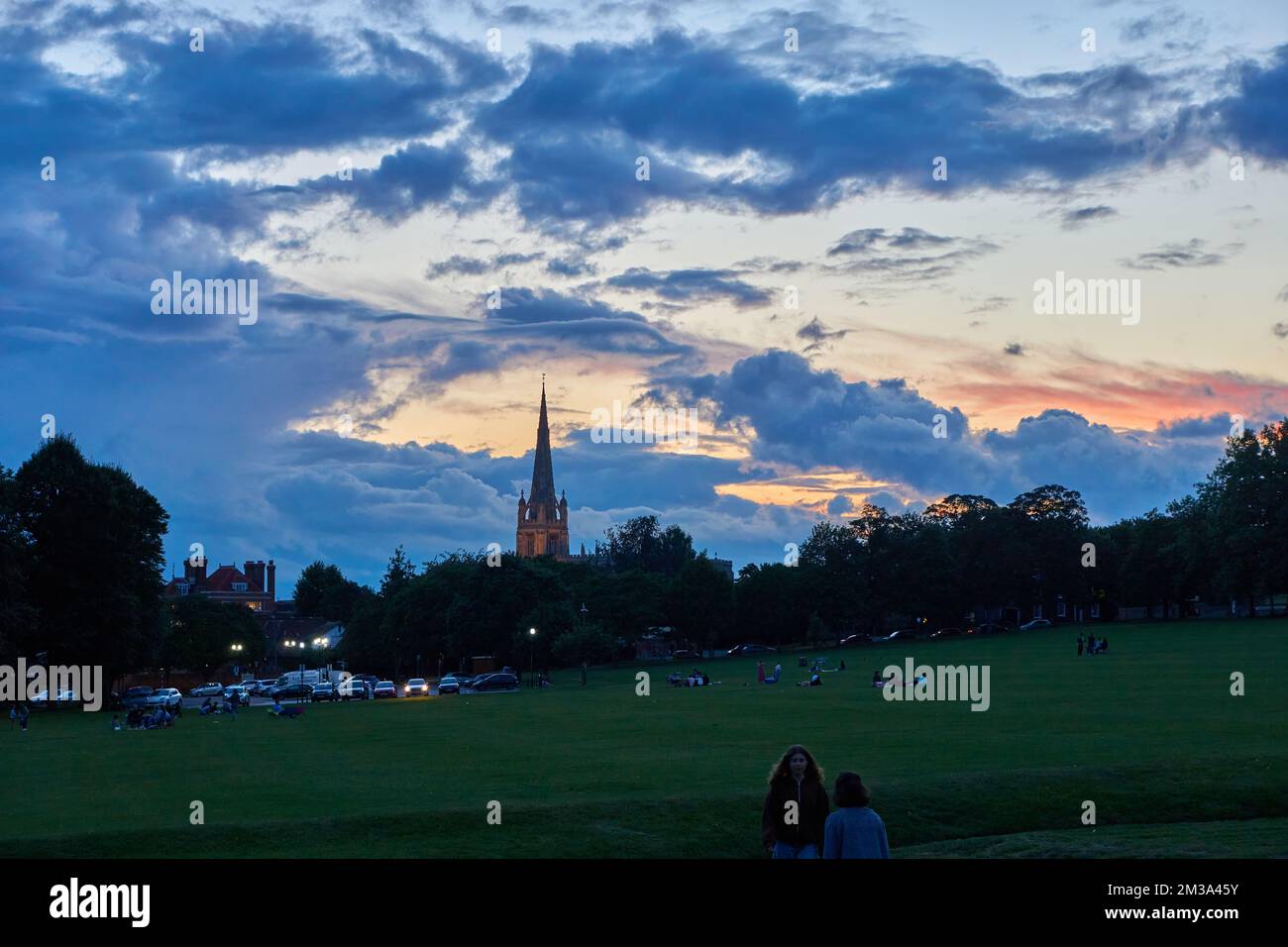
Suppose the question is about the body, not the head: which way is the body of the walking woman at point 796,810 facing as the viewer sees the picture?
toward the camera

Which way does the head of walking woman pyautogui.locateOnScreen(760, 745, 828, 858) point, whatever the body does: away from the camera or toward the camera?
toward the camera
